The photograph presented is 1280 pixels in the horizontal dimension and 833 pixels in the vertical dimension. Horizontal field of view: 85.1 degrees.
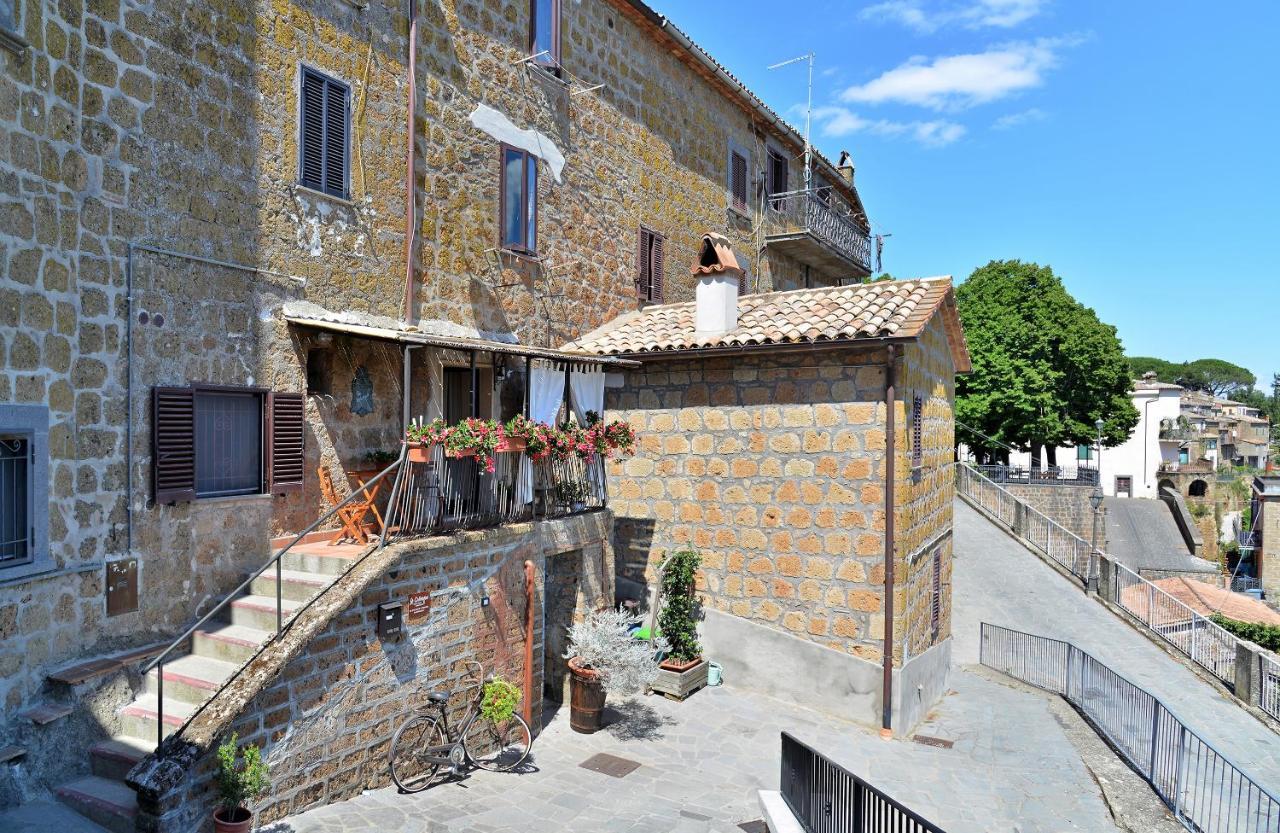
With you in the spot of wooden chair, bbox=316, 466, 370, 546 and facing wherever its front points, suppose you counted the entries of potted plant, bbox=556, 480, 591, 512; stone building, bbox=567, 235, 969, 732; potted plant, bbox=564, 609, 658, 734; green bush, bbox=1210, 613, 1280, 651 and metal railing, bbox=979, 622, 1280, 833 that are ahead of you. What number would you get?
5

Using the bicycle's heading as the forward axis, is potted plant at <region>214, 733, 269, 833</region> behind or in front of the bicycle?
behind

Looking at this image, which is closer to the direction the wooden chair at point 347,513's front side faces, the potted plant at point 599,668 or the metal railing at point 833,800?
the potted plant

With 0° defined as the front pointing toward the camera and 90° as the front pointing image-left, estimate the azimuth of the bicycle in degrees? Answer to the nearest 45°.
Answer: approximately 225°

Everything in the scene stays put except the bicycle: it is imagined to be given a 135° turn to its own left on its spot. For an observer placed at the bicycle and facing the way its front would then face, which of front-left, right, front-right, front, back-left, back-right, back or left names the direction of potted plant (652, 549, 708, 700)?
back-right

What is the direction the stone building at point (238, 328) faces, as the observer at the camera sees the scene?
facing the viewer and to the right of the viewer

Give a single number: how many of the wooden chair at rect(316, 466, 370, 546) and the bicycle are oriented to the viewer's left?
0

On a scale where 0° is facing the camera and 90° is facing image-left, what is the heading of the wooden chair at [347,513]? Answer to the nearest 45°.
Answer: approximately 270°

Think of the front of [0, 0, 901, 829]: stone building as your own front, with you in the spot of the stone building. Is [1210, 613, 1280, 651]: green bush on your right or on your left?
on your left

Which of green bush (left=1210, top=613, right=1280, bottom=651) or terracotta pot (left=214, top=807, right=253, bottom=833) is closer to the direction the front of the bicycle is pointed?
the green bush

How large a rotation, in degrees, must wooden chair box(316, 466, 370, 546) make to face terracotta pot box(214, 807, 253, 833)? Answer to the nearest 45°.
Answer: approximately 90° to its right

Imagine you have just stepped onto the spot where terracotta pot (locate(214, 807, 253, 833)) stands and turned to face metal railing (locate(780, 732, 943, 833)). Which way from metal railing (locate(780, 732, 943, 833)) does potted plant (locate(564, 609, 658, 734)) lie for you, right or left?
left

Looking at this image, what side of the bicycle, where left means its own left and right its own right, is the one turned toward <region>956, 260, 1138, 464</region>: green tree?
front

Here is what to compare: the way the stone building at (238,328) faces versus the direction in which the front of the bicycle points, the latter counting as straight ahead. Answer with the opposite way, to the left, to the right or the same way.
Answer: to the right

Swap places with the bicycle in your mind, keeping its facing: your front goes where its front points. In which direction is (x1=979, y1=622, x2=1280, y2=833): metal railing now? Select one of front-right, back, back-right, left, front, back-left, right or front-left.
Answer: front-right
